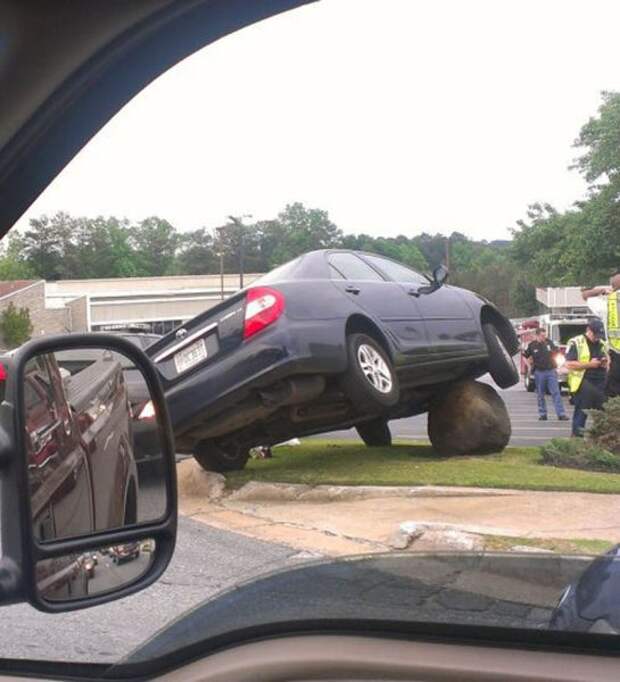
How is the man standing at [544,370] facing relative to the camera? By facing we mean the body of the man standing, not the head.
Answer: toward the camera
